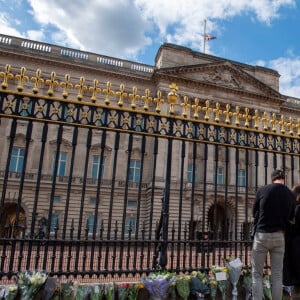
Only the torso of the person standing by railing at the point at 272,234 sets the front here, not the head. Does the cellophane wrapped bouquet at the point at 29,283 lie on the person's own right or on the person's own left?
on the person's own left

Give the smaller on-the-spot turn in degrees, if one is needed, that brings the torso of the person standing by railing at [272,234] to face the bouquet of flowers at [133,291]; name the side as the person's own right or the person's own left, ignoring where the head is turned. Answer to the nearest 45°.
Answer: approximately 90° to the person's own left

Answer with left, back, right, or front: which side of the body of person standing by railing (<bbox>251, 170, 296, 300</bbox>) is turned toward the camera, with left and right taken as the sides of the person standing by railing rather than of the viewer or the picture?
back

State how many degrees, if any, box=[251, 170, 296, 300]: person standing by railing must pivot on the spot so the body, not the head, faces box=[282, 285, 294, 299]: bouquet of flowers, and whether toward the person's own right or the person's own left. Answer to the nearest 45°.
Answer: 0° — they already face it

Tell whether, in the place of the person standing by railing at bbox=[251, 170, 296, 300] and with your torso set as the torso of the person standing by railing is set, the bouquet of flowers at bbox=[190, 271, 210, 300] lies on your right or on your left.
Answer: on your left

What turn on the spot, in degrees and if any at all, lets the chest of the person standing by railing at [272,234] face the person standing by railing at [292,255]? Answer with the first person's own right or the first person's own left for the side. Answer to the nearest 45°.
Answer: approximately 45° to the first person's own right

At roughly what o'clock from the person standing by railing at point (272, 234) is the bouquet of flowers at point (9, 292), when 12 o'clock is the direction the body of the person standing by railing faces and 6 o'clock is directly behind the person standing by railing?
The bouquet of flowers is roughly at 8 o'clock from the person standing by railing.

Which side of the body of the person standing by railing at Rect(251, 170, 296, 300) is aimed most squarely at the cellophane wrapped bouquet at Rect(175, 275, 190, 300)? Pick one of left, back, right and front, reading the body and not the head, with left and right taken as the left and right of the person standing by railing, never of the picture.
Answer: left
